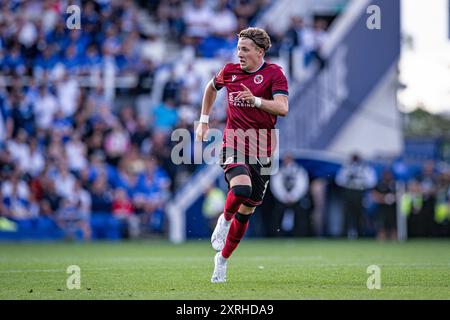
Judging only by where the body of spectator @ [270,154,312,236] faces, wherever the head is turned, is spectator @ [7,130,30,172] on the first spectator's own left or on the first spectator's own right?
on the first spectator's own right

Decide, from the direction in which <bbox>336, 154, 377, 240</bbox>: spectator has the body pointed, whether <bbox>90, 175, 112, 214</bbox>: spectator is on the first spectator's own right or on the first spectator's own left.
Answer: on the first spectator's own right

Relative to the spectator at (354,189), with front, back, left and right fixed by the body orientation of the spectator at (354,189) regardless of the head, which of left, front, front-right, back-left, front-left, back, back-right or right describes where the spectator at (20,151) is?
right

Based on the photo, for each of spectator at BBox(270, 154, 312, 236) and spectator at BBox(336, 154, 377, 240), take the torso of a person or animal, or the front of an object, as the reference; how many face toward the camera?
2

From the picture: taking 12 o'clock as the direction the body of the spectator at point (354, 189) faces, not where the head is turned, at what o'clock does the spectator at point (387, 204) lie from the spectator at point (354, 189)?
the spectator at point (387, 204) is roughly at 8 o'clock from the spectator at point (354, 189).

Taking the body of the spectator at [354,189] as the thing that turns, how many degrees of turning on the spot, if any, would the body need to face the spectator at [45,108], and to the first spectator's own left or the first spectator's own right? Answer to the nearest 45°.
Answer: approximately 90° to the first spectator's own right

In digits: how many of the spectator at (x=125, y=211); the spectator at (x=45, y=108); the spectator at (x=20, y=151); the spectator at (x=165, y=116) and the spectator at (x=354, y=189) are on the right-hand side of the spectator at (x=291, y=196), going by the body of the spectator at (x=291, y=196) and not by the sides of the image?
4

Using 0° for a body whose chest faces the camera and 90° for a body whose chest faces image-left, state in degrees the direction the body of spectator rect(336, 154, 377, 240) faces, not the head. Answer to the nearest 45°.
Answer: approximately 0°

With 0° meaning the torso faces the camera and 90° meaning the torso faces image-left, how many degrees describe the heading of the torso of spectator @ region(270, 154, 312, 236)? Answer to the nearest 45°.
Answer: approximately 0°

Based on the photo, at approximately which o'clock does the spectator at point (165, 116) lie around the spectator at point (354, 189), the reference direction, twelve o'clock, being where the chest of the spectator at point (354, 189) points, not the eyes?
the spectator at point (165, 116) is roughly at 3 o'clock from the spectator at point (354, 189).
